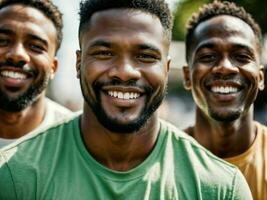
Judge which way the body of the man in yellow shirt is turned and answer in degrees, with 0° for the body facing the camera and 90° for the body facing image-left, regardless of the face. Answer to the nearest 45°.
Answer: approximately 0°

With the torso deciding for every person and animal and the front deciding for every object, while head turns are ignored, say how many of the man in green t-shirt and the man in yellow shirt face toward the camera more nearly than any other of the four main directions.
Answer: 2

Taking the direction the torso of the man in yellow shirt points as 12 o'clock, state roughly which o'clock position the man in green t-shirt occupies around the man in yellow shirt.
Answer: The man in green t-shirt is roughly at 1 o'clock from the man in yellow shirt.

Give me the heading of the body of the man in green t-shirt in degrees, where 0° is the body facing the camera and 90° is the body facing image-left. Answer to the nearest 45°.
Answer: approximately 0°

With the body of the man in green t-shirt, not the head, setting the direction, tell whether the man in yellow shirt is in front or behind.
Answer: behind
